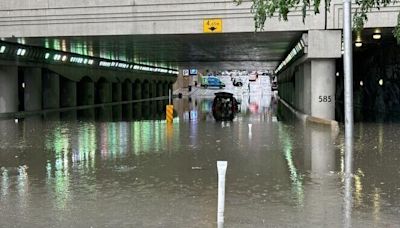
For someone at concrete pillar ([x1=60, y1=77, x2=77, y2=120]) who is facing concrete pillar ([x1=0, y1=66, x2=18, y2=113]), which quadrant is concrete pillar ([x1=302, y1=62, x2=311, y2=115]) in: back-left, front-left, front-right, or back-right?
front-left

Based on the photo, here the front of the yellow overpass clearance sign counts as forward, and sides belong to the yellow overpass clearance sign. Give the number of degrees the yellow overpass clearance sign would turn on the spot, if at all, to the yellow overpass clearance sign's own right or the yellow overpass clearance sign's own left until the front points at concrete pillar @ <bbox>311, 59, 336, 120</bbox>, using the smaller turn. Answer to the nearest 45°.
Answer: approximately 90° to the yellow overpass clearance sign's own left

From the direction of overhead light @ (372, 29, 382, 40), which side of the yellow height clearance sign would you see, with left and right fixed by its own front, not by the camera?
left

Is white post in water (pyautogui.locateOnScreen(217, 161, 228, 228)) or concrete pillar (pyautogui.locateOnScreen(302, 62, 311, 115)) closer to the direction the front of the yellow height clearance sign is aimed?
the white post in water

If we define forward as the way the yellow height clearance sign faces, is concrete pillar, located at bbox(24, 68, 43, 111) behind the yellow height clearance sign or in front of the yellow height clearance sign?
behind

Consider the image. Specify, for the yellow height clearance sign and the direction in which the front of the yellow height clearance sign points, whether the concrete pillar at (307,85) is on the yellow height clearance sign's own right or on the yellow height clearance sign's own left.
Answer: on the yellow height clearance sign's own left

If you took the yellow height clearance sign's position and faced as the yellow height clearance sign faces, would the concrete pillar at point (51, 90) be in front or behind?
behind

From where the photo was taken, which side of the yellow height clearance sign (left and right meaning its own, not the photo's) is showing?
front

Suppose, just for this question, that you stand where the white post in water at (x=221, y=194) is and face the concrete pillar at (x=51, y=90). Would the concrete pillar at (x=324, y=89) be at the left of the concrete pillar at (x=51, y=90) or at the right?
right

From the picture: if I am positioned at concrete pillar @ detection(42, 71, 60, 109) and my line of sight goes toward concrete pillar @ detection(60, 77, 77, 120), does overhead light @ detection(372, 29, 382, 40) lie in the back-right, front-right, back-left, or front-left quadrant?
back-right

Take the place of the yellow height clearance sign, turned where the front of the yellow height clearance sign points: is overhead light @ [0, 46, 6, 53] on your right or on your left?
on your right

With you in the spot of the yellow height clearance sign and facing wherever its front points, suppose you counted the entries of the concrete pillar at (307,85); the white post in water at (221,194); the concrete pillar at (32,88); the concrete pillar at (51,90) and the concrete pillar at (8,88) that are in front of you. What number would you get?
1

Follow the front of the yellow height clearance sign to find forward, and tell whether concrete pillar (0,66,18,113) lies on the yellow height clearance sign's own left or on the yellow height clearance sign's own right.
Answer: on the yellow height clearance sign's own right
